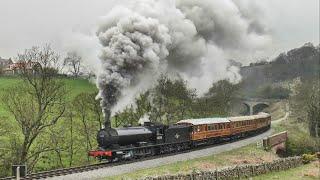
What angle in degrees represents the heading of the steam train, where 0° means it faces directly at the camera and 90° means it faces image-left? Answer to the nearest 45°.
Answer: approximately 45°

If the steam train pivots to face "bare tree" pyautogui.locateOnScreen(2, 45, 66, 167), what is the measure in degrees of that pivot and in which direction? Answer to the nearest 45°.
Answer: approximately 45° to its right
